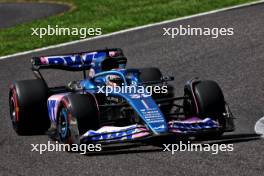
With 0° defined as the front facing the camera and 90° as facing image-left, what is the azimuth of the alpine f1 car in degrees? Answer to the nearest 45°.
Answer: approximately 315°
